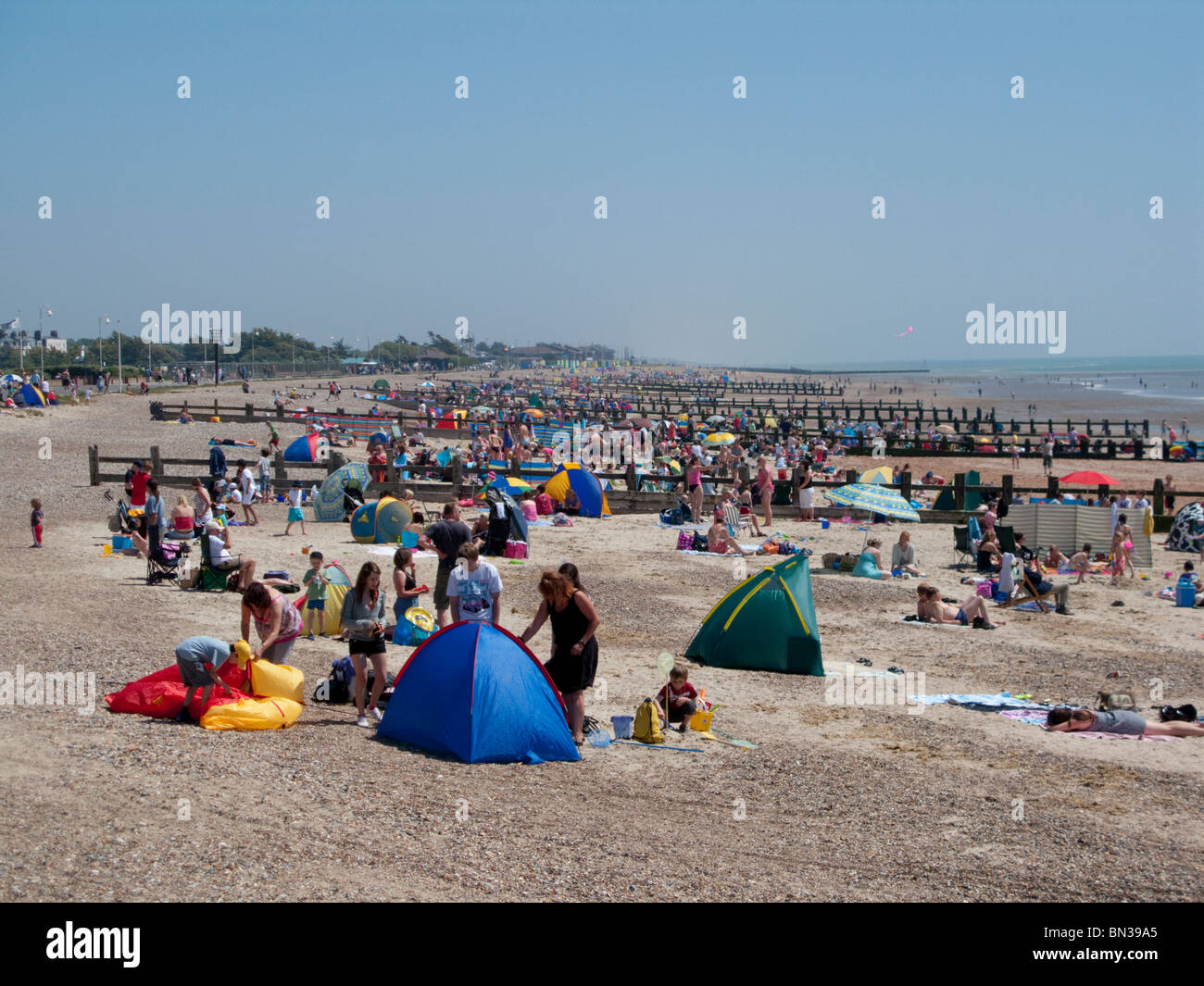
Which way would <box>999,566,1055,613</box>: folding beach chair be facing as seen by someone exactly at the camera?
facing to the right of the viewer

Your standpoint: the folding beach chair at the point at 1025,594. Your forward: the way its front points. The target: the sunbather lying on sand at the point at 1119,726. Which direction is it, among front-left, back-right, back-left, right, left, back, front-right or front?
right

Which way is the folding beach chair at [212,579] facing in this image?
to the viewer's right

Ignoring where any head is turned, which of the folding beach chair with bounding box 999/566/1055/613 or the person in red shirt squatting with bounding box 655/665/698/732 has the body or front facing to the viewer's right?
the folding beach chair

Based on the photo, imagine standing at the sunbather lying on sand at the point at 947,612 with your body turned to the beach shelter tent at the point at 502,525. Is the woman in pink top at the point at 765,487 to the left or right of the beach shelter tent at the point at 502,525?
right

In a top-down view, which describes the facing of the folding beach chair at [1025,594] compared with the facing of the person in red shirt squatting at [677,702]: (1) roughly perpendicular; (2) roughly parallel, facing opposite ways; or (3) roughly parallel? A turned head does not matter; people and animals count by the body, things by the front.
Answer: roughly perpendicular

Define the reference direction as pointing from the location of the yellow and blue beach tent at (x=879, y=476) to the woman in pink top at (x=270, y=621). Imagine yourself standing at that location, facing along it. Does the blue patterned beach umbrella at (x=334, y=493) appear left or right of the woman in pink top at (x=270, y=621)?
right

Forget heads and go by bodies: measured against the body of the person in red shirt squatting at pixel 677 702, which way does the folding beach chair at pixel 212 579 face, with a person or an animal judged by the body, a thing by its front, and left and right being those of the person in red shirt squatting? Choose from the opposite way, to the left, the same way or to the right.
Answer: to the left
